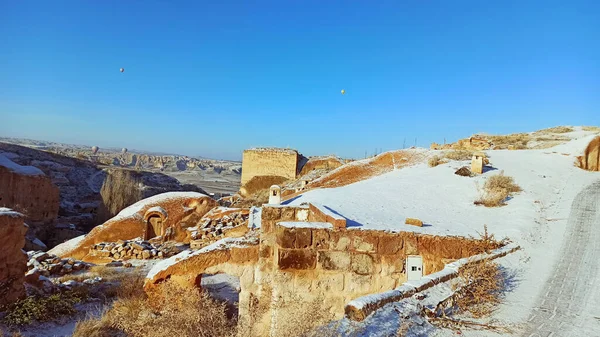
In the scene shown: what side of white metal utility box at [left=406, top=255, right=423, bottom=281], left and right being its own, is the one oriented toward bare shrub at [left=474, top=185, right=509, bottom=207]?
back

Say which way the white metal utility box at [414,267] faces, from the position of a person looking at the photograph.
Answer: facing the viewer

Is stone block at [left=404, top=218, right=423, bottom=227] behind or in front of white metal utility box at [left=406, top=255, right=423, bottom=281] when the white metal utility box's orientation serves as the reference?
behind

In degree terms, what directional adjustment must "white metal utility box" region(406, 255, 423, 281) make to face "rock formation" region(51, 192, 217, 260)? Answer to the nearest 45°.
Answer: approximately 135° to its right

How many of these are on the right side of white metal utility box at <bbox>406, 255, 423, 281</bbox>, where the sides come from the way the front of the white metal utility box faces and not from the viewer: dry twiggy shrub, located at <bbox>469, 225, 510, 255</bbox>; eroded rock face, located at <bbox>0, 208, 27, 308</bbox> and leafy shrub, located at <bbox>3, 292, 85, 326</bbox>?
2

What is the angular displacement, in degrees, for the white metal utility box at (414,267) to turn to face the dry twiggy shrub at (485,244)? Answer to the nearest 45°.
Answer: approximately 135° to its left

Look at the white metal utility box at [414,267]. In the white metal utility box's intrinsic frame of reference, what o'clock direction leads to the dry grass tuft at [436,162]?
The dry grass tuft is roughly at 6 o'clock from the white metal utility box.

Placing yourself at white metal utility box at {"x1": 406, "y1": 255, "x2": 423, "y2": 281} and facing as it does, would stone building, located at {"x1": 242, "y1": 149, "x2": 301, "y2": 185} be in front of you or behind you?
behind

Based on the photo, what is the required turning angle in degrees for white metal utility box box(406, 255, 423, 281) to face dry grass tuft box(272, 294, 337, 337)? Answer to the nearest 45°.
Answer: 0° — it already faces it

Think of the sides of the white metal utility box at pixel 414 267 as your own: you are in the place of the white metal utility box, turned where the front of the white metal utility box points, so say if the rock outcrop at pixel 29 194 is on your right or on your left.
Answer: on your right

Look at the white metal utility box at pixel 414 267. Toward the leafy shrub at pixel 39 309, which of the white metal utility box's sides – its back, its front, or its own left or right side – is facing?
right

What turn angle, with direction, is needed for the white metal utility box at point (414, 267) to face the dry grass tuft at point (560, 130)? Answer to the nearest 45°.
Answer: approximately 180°

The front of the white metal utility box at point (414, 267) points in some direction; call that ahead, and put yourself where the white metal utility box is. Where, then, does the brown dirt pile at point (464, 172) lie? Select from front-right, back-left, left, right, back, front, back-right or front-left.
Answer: back

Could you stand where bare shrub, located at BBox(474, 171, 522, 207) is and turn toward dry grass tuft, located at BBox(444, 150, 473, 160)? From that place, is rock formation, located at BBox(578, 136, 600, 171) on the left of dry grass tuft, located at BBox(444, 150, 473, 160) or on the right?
right

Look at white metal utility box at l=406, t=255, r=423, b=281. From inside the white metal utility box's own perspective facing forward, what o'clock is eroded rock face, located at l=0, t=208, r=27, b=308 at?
The eroded rock face is roughly at 3 o'clock from the white metal utility box.
